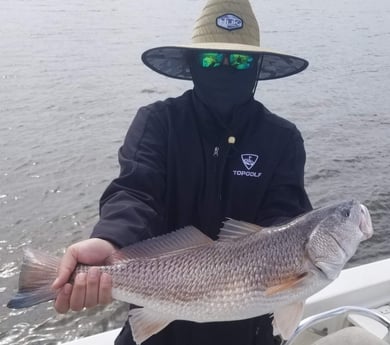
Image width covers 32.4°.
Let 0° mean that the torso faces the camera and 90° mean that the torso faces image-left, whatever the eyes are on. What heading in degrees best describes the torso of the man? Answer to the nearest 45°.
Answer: approximately 0°
